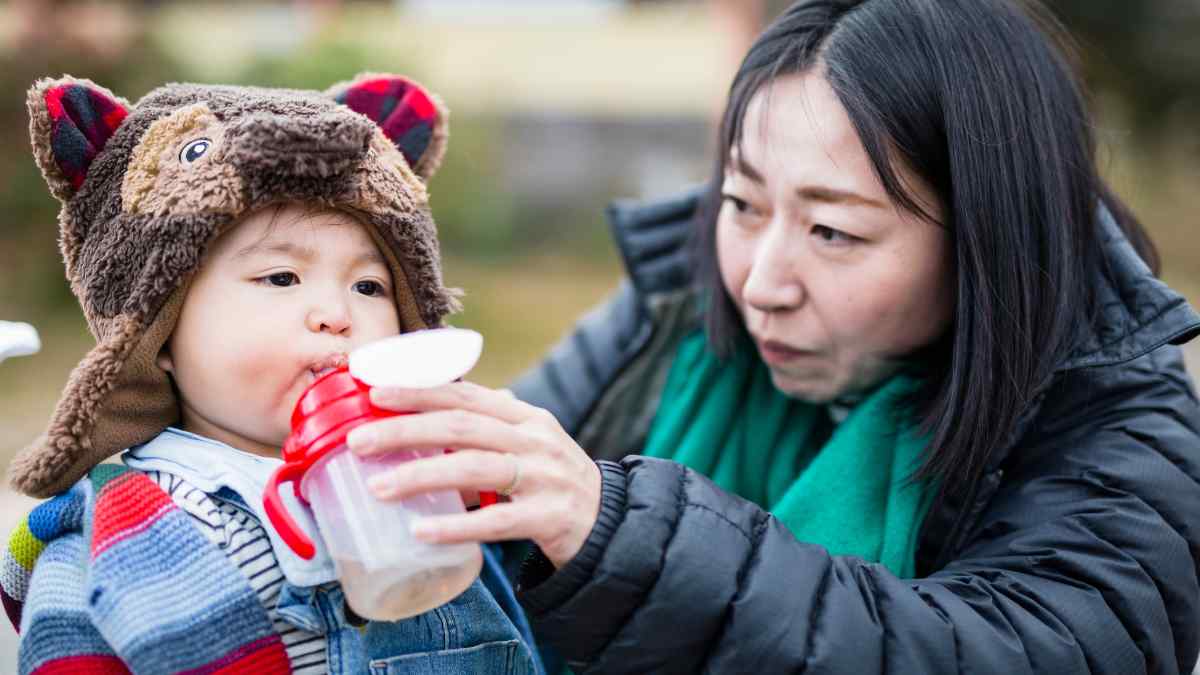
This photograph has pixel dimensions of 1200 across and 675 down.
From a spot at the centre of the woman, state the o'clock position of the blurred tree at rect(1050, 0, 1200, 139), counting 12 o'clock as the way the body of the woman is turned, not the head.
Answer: The blurred tree is roughly at 5 o'clock from the woman.

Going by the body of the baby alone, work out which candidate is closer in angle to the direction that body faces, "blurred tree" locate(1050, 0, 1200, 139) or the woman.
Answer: the woman

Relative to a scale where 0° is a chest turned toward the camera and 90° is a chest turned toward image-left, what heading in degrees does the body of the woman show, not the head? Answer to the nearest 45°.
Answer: approximately 45°

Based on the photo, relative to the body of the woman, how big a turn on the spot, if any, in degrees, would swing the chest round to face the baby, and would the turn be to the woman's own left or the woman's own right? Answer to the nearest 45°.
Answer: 0° — they already face them

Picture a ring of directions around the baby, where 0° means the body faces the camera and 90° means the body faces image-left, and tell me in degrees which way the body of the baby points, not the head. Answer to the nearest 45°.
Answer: approximately 315°
